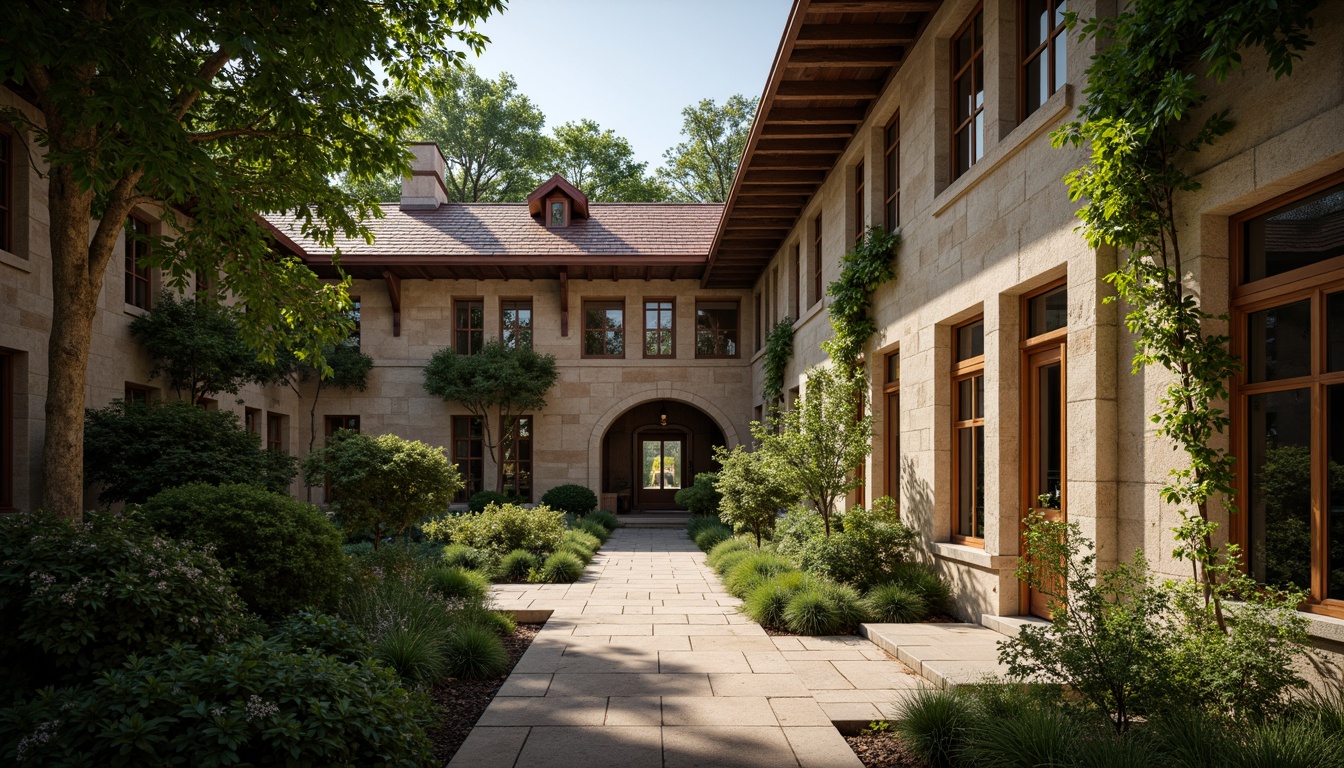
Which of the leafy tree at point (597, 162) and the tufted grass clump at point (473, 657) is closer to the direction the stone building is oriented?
the tufted grass clump

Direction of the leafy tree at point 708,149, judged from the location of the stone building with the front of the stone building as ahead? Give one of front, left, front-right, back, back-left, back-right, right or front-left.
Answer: right

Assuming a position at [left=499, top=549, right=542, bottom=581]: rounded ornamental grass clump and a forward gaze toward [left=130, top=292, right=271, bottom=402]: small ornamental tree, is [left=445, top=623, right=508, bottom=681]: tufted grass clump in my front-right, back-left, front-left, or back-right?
back-left

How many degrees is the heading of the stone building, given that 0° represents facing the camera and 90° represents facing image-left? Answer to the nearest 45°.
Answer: approximately 0°
